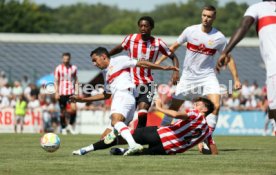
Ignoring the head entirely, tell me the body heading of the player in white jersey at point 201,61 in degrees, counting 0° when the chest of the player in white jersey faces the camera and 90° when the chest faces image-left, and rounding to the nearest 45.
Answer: approximately 0°

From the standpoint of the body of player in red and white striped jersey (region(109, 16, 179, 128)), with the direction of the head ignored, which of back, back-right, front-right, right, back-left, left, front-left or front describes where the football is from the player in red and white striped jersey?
front-right

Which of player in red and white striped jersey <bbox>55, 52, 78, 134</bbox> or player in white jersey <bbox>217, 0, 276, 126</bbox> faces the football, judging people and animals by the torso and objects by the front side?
the player in red and white striped jersey

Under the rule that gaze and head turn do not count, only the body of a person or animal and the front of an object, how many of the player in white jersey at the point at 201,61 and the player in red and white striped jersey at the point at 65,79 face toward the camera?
2
